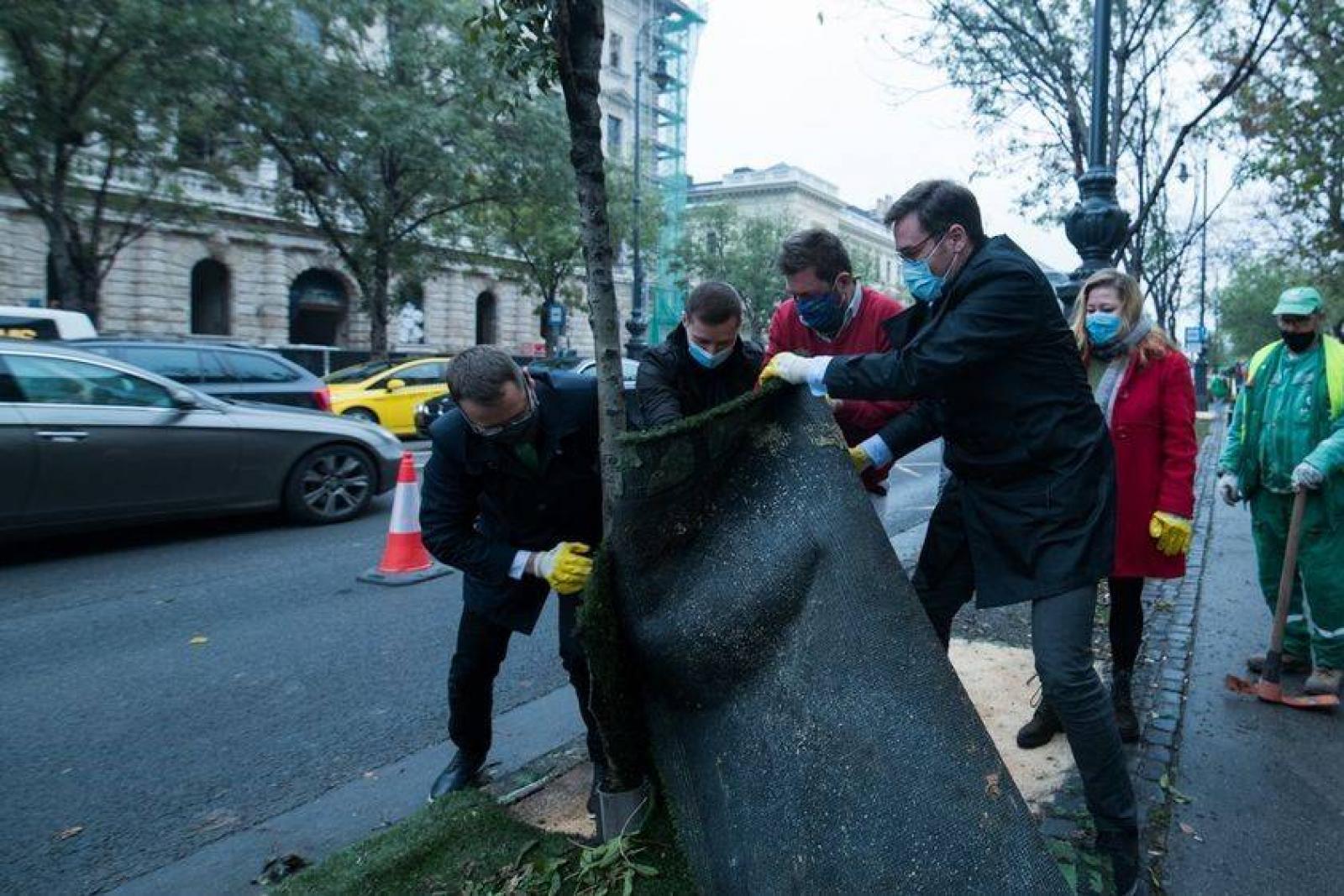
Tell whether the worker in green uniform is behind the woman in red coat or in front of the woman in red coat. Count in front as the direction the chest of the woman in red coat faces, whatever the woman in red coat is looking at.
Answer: behind

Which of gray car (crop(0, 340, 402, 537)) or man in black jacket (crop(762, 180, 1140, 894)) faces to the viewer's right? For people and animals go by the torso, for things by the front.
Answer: the gray car

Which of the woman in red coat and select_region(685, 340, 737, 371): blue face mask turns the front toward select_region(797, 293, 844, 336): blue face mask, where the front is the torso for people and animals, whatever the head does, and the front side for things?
the woman in red coat

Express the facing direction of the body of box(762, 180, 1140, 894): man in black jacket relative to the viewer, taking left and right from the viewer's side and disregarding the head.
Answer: facing to the left of the viewer

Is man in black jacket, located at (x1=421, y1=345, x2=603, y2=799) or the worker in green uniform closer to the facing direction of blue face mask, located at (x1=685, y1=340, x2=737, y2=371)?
the man in black jacket

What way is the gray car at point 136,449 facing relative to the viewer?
to the viewer's right

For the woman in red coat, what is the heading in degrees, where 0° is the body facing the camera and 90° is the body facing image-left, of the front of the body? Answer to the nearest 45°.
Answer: approximately 45°

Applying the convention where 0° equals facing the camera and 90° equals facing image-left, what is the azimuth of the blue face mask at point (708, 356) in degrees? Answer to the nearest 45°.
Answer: approximately 0°

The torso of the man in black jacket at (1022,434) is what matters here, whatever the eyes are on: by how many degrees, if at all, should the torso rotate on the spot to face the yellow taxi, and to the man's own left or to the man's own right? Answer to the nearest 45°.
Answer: approximately 45° to the man's own right

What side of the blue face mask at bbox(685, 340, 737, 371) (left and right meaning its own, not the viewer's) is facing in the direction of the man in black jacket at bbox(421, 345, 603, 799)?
front
